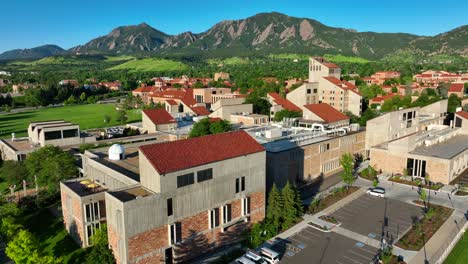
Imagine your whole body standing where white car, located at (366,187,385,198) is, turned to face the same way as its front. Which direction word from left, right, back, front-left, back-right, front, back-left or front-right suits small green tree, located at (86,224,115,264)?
front-left

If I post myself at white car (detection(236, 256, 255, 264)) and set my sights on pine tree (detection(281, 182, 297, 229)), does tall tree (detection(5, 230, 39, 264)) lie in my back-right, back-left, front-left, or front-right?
back-left

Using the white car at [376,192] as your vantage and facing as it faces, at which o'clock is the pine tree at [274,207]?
The pine tree is roughly at 10 o'clock from the white car.

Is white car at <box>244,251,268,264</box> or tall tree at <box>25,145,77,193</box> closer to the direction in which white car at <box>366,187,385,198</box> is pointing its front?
the tall tree

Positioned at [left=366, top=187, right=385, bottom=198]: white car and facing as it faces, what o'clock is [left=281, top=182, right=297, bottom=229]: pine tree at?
The pine tree is roughly at 10 o'clock from the white car.

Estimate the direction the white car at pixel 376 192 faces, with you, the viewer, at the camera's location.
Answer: facing to the left of the viewer

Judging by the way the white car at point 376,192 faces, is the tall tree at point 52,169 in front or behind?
in front

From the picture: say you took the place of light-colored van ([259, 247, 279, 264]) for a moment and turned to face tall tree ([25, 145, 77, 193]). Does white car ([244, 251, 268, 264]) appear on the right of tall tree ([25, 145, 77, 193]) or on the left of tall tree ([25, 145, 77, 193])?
left

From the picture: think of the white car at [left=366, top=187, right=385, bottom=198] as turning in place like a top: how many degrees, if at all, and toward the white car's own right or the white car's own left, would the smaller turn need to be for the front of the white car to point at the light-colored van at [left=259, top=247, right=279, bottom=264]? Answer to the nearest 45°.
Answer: approximately 90° to the white car's own left

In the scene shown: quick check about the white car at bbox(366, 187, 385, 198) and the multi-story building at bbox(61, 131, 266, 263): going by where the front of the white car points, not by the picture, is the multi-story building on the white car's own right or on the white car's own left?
on the white car's own left

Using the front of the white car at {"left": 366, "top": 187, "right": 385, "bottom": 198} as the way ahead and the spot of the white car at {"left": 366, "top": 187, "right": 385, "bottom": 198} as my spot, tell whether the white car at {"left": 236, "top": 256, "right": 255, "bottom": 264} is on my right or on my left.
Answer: on my left
